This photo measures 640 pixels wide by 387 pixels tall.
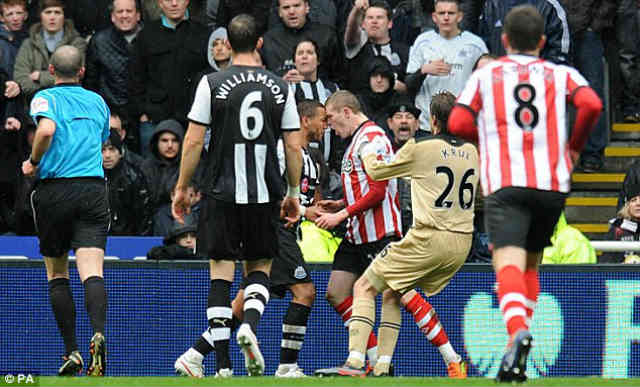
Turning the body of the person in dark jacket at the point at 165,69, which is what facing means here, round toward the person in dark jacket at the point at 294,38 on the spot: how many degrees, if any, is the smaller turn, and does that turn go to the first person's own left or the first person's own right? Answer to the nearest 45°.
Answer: approximately 90° to the first person's own left

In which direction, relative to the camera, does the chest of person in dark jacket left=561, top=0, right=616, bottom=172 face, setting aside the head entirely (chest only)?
toward the camera

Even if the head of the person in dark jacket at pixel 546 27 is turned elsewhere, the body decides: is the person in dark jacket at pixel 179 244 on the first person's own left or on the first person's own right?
on the first person's own right

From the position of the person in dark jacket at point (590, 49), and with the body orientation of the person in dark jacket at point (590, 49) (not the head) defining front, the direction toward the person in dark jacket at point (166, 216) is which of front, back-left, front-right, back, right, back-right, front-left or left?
front-right

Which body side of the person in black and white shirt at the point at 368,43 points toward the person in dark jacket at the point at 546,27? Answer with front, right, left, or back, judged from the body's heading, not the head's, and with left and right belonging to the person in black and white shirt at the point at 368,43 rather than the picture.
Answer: left

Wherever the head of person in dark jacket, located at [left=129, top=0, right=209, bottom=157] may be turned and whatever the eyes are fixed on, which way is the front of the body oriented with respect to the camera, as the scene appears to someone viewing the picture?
toward the camera

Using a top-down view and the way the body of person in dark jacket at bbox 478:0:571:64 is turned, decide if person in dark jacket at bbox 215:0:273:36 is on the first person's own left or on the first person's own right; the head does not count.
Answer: on the first person's own right

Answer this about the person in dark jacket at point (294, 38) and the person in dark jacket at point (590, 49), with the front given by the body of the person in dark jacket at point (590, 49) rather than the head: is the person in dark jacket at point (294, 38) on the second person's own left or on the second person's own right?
on the second person's own right

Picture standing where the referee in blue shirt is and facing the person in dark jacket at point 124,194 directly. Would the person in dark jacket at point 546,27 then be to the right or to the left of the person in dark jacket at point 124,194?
right

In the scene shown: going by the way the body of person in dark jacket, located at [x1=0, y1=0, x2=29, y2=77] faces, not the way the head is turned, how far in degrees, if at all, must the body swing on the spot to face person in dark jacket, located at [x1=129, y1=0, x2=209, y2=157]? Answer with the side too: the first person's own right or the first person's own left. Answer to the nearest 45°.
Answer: approximately 45° to the first person's own left

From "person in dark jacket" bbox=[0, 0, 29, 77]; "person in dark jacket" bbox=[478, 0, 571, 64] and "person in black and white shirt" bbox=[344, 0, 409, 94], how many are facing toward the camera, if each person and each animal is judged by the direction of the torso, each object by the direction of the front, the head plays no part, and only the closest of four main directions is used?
3
